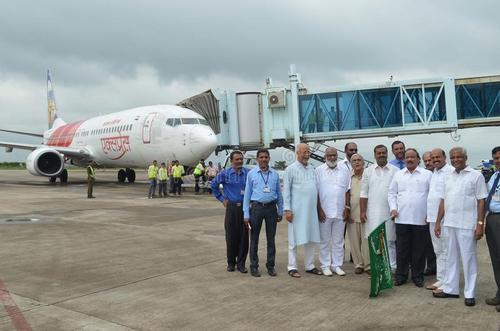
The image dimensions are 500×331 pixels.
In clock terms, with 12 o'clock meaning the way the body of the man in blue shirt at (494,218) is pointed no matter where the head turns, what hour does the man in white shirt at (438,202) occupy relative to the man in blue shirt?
The man in white shirt is roughly at 3 o'clock from the man in blue shirt.

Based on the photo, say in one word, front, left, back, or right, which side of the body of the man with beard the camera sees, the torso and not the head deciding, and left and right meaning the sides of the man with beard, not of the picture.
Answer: front

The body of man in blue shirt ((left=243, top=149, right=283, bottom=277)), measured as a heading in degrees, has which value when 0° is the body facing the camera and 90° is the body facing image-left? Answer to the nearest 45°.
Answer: approximately 0°

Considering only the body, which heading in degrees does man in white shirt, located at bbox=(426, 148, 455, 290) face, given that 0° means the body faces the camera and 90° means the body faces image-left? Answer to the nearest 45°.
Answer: approximately 45°

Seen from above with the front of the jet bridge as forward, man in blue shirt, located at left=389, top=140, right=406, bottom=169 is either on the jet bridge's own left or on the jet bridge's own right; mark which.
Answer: on the jet bridge's own left

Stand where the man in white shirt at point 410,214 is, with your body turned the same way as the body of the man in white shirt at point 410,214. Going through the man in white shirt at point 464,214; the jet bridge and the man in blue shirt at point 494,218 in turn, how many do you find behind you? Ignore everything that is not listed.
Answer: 1

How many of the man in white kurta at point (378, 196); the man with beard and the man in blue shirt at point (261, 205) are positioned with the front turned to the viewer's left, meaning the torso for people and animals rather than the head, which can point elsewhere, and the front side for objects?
0

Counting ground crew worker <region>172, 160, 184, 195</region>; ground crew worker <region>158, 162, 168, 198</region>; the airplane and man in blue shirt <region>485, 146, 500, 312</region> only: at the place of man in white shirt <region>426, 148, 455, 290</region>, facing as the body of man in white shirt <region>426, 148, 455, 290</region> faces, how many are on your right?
3

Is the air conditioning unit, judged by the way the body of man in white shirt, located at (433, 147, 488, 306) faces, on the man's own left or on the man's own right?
on the man's own right

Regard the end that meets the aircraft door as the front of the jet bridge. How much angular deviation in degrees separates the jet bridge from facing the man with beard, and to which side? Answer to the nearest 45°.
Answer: approximately 90° to its left

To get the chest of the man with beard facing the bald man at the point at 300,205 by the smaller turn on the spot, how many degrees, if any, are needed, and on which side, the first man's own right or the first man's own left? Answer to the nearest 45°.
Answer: approximately 45° to the first man's own right

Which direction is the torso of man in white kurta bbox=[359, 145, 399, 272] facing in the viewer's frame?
toward the camera

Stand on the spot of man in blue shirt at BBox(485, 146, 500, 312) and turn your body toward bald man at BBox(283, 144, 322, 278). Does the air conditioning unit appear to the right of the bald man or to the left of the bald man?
right

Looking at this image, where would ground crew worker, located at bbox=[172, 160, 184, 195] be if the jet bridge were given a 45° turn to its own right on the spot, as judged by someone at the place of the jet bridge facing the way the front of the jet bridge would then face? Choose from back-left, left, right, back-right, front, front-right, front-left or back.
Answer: left

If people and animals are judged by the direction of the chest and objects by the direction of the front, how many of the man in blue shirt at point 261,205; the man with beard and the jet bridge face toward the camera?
2
